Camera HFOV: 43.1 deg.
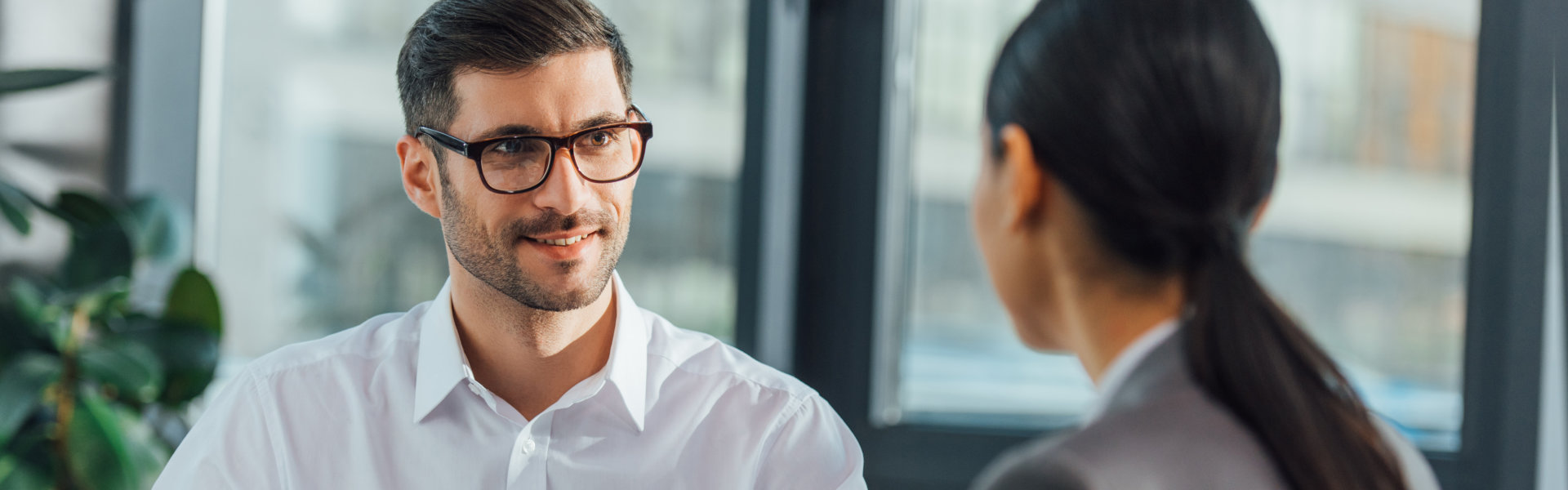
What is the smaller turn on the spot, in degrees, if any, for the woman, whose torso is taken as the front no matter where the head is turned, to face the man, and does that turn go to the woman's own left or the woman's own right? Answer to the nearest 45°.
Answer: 0° — they already face them

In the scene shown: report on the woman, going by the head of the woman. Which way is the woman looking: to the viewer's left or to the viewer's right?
to the viewer's left

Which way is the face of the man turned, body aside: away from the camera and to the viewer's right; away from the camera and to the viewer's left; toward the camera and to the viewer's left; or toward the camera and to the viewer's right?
toward the camera and to the viewer's right

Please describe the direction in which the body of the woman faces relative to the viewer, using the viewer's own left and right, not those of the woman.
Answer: facing away from the viewer and to the left of the viewer

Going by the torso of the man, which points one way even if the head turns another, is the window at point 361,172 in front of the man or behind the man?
behind

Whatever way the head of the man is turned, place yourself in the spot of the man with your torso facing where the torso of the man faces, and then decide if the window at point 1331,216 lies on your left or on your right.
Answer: on your left

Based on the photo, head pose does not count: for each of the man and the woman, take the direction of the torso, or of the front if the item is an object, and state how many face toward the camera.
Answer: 1

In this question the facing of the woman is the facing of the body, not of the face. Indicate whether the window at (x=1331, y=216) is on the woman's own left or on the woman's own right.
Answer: on the woman's own right

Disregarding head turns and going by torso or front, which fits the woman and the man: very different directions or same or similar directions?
very different directions

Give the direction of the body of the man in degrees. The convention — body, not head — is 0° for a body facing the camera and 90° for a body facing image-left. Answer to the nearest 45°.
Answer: approximately 0°
